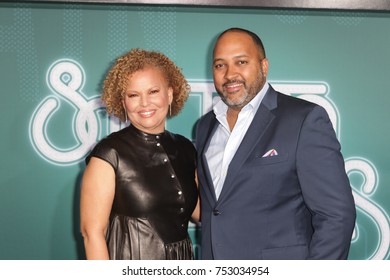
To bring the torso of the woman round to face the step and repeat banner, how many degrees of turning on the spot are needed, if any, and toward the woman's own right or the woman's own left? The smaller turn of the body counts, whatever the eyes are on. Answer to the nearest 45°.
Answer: approximately 135° to the woman's own left

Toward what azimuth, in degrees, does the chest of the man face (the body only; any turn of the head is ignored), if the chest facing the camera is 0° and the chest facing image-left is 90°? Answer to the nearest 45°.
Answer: approximately 45°

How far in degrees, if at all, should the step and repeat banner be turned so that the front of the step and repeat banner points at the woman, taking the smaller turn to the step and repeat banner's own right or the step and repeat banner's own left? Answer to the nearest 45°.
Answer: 0° — it already faces them
